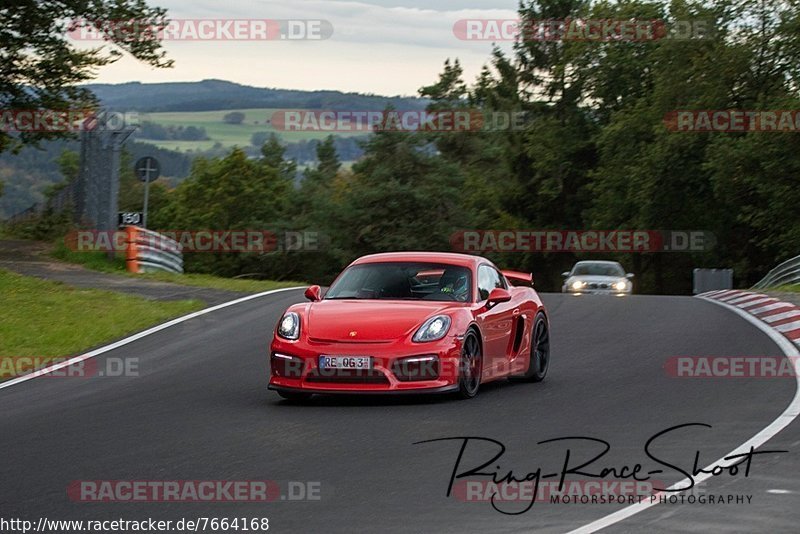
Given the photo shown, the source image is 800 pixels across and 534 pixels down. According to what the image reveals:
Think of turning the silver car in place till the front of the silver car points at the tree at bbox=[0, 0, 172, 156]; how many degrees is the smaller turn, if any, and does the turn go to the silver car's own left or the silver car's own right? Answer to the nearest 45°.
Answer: approximately 90° to the silver car's own right

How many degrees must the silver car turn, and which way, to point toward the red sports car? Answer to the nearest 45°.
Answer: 0° — it already faces it

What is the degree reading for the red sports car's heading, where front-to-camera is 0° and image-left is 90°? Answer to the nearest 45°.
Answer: approximately 45°

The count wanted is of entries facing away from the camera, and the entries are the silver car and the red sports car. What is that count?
0

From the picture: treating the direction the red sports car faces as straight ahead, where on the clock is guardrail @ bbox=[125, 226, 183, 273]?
The guardrail is roughly at 4 o'clock from the red sports car.

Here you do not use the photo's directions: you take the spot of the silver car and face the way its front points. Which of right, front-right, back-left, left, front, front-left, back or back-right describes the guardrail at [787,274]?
front-left

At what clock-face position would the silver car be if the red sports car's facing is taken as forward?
The silver car is roughly at 5 o'clock from the red sports car.

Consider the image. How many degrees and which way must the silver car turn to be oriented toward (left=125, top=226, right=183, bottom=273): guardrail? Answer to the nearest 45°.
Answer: approximately 45° to its right

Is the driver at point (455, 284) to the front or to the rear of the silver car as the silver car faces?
to the front

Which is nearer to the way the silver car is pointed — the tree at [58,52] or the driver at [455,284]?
the driver
